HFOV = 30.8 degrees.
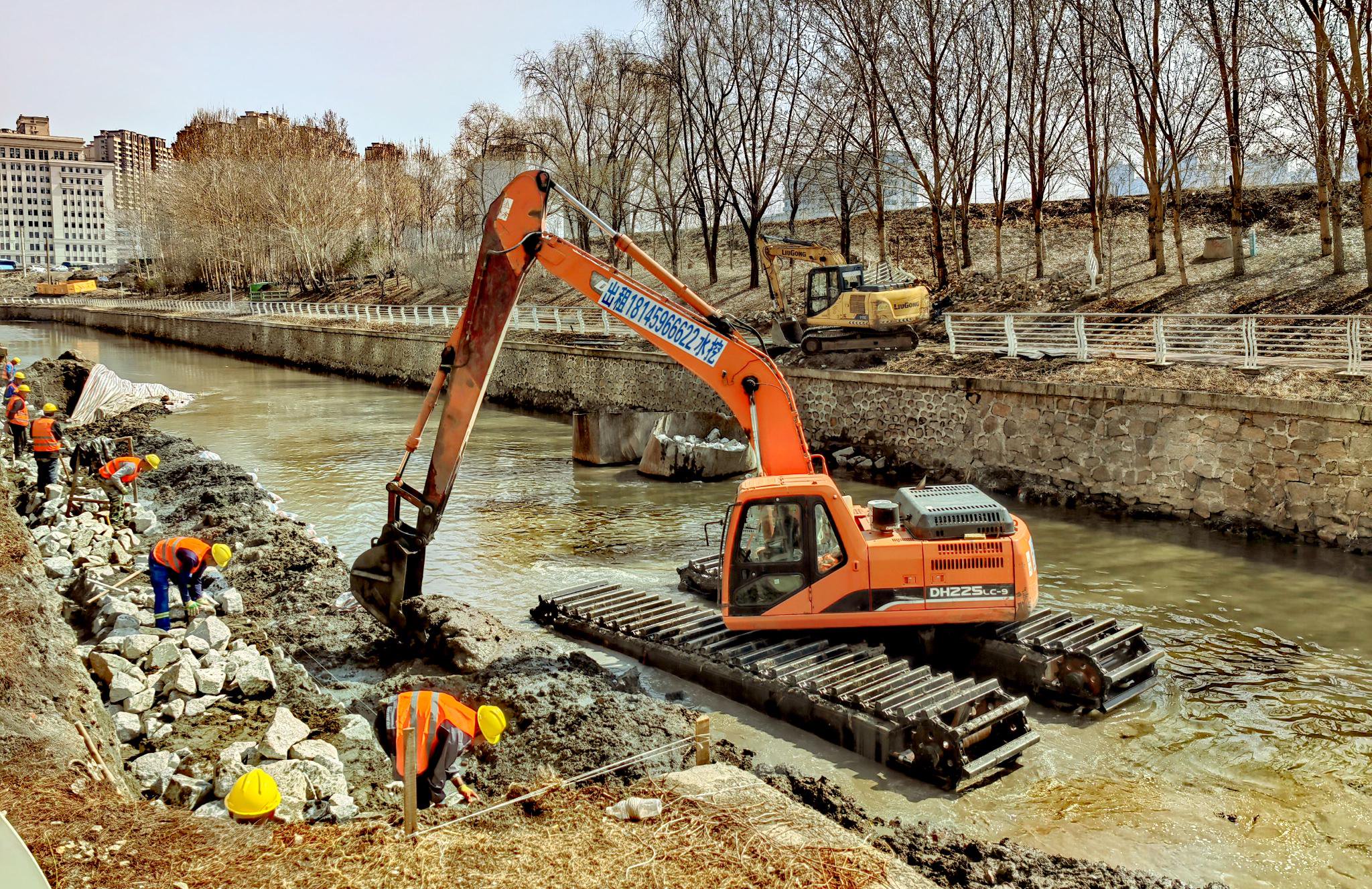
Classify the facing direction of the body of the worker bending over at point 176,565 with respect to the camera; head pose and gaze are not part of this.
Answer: to the viewer's right

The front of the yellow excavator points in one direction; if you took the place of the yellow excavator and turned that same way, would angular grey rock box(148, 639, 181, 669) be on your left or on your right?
on your left

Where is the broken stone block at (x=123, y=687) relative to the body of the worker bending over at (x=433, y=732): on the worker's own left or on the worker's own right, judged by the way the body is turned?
on the worker's own left

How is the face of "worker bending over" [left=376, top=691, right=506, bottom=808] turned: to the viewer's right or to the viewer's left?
to the viewer's right

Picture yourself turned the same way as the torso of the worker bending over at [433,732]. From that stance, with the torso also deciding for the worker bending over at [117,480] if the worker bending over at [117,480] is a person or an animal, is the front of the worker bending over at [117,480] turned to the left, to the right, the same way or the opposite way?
the same way

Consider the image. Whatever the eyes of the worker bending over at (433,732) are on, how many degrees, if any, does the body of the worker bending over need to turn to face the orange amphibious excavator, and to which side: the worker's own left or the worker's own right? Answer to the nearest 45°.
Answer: approximately 45° to the worker's own left

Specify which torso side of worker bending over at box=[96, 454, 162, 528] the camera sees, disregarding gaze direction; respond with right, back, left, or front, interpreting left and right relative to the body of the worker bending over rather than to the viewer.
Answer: right

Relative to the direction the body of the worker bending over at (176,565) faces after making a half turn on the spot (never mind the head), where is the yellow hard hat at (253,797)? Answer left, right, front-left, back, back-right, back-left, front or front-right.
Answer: left

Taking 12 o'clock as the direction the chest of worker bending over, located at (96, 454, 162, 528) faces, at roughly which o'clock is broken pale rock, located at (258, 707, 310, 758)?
The broken pale rock is roughly at 3 o'clock from the worker bending over.

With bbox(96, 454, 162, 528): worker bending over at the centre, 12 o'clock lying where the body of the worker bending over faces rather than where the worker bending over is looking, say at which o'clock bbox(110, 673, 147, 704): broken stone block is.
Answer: The broken stone block is roughly at 3 o'clock from the worker bending over.

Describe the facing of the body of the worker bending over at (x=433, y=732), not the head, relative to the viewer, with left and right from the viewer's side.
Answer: facing to the right of the viewer

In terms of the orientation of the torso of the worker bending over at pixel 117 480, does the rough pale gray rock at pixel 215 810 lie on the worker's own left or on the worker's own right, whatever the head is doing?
on the worker's own right

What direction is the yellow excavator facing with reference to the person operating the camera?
facing to the left of the viewer

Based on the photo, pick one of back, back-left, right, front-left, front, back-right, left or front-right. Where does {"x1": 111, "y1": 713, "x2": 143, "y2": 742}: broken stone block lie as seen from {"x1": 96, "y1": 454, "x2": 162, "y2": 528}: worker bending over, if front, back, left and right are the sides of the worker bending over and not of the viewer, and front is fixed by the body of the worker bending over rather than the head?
right

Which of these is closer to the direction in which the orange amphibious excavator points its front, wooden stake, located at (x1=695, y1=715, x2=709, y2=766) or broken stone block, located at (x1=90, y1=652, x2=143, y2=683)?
the broken stone block

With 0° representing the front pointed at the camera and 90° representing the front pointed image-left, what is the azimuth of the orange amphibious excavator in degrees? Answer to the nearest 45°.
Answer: approximately 90°

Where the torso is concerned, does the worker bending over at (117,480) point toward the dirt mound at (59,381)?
no

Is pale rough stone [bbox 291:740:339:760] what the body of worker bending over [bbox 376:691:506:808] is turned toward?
no
